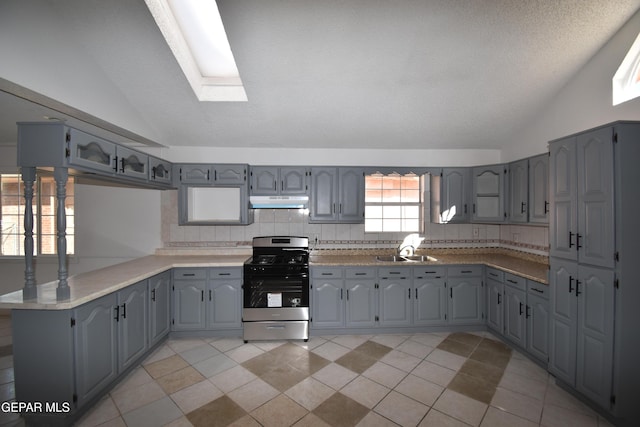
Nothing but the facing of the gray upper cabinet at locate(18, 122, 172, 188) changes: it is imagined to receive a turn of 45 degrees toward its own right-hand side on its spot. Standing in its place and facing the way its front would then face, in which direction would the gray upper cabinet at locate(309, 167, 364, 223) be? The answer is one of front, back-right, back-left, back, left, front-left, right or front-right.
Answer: left

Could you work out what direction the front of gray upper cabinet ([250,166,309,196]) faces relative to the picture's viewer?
facing the viewer

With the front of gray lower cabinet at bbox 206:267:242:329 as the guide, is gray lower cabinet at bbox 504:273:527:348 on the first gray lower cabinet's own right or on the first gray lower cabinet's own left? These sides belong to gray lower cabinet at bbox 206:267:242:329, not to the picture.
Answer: on the first gray lower cabinet's own left

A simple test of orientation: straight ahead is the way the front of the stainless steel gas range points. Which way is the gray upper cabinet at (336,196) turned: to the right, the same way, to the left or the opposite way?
the same way

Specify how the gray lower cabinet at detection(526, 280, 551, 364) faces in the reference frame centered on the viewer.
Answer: facing the viewer and to the left of the viewer

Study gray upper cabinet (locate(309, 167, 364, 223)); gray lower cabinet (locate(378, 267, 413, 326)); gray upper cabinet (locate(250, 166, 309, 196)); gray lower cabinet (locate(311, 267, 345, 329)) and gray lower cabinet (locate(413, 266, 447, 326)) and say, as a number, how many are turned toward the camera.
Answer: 5

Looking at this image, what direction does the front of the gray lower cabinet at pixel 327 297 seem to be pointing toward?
toward the camera

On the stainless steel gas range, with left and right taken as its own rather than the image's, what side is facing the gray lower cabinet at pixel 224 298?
right

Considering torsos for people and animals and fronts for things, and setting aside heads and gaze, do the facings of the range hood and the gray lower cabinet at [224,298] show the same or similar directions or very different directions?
same or similar directions

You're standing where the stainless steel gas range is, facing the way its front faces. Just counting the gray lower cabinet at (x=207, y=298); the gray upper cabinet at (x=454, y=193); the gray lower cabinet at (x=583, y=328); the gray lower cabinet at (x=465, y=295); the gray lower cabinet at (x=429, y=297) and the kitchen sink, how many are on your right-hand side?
1

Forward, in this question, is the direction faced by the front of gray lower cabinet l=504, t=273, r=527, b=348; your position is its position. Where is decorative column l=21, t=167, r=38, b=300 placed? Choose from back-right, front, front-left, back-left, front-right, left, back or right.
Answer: front

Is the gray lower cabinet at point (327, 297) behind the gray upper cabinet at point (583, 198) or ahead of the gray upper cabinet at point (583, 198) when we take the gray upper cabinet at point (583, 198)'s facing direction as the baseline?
ahead

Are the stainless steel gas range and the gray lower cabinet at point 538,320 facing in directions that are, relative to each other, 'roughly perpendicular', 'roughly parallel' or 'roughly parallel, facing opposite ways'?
roughly perpendicular

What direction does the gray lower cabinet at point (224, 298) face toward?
toward the camera

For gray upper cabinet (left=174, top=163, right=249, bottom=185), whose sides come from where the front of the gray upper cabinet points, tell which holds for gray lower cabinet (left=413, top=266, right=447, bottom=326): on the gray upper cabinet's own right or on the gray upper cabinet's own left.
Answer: on the gray upper cabinet's own left

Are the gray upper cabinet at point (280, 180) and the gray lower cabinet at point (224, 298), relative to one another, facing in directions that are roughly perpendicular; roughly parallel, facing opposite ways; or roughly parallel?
roughly parallel

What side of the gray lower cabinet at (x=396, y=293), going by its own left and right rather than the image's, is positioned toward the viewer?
front

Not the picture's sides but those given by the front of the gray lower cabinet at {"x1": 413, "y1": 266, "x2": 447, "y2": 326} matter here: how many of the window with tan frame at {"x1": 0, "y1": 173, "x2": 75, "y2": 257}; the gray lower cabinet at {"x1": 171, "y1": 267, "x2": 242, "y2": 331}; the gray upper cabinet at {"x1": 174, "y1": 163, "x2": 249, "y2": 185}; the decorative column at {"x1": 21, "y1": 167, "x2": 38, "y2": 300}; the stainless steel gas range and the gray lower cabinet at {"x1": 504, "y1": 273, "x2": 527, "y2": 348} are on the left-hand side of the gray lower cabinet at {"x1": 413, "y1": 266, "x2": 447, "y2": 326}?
1

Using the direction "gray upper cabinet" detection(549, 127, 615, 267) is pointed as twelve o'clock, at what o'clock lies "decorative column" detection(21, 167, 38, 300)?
The decorative column is roughly at 12 o'clock from the gray upper cabinet.

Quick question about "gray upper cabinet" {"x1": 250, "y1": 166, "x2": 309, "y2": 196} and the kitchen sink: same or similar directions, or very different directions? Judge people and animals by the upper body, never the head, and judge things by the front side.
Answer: same or similar directions

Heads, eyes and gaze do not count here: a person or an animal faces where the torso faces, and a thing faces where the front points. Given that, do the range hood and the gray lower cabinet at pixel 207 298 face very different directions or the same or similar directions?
same or similar directions
